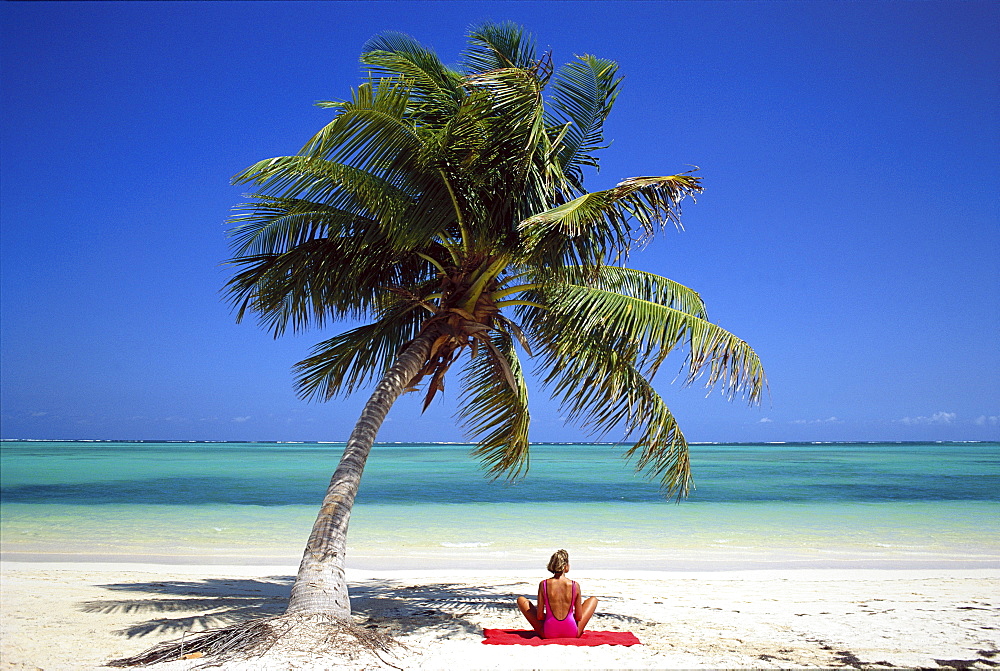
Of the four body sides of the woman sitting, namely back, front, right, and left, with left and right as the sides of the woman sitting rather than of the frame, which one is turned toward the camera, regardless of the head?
back
